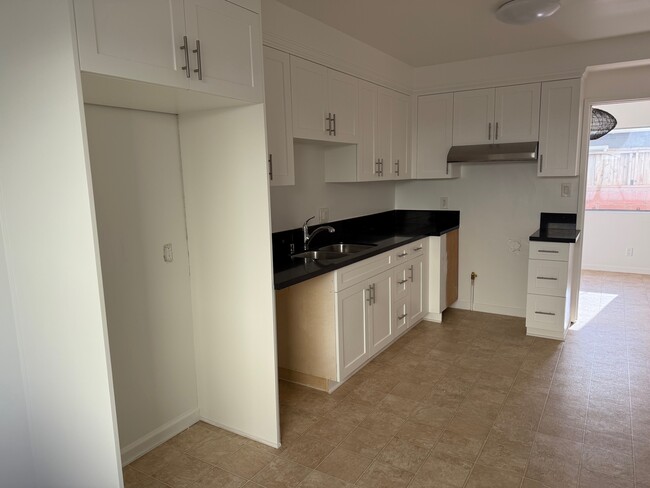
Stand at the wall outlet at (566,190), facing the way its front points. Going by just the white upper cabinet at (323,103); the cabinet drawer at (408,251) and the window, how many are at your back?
1

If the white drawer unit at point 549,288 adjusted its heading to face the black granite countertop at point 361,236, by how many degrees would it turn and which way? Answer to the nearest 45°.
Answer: approximately 45° to its right

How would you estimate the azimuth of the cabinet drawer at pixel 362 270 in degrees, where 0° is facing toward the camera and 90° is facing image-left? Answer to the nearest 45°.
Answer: approximately 315°

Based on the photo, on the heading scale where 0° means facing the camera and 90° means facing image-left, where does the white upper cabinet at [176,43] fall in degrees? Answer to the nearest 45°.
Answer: approximately 315°

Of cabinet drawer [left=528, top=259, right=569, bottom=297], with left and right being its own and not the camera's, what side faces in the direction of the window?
back

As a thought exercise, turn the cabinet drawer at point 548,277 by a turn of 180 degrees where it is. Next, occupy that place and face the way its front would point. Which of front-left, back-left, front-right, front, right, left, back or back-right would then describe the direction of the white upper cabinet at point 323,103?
back-left

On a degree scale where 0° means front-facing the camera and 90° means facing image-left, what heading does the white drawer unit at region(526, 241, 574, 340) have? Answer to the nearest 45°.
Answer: approximately 0°

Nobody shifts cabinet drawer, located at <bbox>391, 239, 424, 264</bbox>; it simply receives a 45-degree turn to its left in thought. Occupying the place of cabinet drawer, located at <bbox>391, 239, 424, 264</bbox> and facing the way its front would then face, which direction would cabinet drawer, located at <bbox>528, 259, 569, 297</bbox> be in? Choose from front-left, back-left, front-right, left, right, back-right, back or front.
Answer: front

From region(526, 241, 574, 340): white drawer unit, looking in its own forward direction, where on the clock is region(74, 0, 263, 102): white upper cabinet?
The white upper cabinet is roughly at 1 o'clock from the white drawer unit.

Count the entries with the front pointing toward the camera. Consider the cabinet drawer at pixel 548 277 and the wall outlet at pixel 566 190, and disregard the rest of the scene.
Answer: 2
